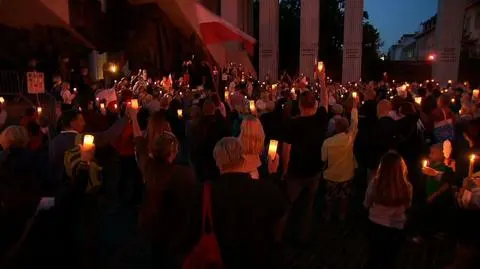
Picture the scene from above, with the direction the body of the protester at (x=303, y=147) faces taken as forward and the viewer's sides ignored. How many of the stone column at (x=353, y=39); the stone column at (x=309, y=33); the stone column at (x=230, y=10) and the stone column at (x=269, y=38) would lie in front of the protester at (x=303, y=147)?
4

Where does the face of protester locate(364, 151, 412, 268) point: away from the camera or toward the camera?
away from the camera

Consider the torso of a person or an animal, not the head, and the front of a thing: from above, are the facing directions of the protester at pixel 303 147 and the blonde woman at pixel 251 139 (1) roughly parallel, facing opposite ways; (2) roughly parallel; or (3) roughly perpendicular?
roughly parallel

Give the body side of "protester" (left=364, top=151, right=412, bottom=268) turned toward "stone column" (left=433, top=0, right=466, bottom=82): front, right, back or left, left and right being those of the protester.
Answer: front

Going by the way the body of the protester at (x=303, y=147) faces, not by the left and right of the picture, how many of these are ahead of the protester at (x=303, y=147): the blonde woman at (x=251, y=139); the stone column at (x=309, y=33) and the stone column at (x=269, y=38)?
2

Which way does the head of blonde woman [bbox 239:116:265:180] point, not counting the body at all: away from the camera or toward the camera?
away from the camera

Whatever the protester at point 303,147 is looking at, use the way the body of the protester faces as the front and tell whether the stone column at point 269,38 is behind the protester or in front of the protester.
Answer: in front

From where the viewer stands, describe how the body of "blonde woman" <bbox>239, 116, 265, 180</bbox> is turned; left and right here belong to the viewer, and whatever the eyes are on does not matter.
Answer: facing away from the viewer

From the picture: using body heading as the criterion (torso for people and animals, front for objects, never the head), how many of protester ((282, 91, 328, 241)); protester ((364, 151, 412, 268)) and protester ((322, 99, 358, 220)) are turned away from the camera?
3

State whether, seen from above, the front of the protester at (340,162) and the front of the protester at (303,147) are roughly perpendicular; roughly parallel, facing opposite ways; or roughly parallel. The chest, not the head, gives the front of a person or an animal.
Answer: roughly parallel

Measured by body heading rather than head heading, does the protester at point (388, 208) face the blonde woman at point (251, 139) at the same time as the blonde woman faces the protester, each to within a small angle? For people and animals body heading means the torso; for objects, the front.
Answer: no

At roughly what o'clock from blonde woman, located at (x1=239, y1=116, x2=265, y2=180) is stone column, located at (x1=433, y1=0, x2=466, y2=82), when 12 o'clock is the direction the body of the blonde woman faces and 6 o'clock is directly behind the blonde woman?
The stone column is roughly at 1 o'clock from the blonde woman.

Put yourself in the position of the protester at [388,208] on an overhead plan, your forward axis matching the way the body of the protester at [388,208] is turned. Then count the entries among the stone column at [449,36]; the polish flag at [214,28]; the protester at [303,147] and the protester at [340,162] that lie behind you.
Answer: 0

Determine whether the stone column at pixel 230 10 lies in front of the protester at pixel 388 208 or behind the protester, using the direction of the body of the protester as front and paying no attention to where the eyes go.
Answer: in front

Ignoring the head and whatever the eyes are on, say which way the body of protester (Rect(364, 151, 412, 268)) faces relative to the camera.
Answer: away from the camera

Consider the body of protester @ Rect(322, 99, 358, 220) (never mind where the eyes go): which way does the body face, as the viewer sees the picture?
away from the camera

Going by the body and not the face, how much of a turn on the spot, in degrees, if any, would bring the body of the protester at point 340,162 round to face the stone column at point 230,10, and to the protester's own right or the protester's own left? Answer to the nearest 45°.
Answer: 0° — they already face it

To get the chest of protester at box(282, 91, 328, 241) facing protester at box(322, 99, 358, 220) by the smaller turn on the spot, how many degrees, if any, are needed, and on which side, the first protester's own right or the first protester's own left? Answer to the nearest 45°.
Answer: approximately 45° to the first protester's own right

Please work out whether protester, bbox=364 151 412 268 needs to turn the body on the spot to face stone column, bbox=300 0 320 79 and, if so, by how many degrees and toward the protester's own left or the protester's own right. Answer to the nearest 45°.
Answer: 0° — they already face it
